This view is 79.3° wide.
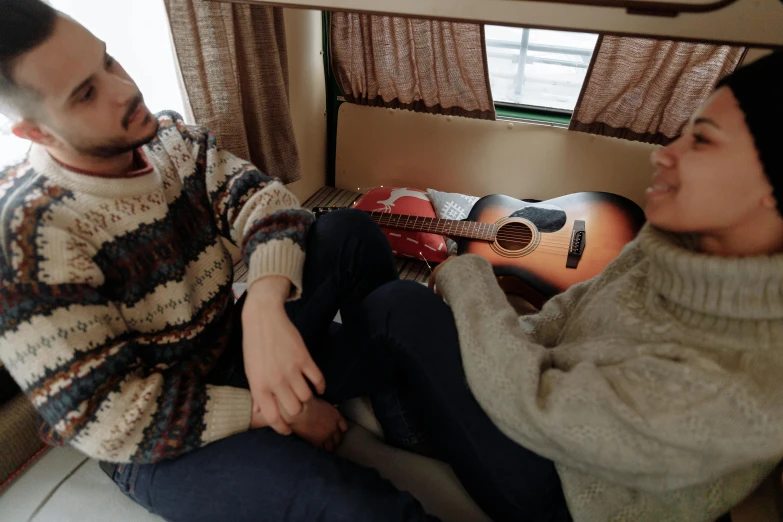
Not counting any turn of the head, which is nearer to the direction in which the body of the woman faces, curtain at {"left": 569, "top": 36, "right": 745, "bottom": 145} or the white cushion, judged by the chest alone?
the white cushion

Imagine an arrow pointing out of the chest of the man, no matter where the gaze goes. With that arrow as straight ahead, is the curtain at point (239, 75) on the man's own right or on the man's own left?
on the man's own left

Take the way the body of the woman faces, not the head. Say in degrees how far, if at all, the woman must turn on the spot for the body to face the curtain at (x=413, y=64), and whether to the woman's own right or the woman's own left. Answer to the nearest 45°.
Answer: approximately 45° to the woman's own right

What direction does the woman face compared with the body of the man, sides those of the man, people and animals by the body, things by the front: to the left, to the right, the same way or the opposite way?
the opposite way

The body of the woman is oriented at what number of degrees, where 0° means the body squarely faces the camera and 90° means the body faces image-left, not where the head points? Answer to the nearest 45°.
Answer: approximately 90°

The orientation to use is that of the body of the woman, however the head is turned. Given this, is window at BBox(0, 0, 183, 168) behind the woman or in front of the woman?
in front

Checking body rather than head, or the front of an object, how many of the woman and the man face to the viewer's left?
1

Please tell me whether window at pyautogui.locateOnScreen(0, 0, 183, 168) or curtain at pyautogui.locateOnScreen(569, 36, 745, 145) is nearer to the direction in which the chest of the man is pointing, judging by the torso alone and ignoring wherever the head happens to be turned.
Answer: the curtain

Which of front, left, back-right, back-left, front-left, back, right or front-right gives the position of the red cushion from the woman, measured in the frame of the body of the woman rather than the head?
front-right

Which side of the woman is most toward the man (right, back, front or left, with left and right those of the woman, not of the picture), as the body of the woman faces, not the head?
front
